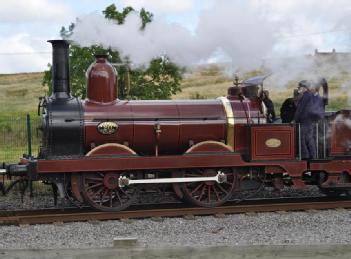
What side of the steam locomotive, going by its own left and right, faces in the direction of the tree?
right

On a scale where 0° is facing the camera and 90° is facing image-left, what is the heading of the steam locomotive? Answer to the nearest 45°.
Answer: approximately 90°

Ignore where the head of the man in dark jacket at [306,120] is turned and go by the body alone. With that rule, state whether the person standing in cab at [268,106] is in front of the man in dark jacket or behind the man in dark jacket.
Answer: in front

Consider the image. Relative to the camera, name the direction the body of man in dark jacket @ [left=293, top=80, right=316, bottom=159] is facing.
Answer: to the viewer's left
